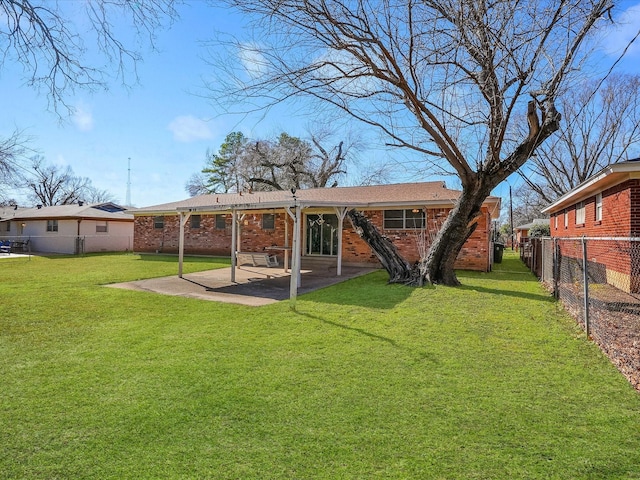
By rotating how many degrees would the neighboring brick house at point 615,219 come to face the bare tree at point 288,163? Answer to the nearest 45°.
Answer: approximately 45° to its left

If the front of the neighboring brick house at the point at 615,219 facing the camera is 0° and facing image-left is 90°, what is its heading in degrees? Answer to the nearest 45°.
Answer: approximately 180°

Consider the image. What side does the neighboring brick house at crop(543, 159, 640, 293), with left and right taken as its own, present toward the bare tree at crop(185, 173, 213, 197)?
left

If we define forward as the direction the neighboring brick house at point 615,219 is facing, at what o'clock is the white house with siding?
The white house with siding is roughly at 9 o'clock from the neighboring brick house.

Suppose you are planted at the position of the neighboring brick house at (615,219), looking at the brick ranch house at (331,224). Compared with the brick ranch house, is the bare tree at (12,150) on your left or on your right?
left

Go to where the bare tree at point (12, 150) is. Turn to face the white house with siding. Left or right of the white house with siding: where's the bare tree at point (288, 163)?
left
